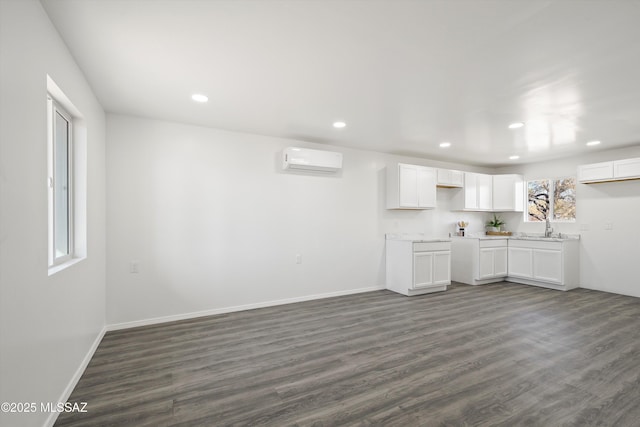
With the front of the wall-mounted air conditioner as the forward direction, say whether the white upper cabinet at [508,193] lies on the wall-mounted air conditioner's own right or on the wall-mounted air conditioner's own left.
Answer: on the wall-mounted air conditioner's own left

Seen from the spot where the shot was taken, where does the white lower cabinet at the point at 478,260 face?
facing the viewer and to the right of the viewer

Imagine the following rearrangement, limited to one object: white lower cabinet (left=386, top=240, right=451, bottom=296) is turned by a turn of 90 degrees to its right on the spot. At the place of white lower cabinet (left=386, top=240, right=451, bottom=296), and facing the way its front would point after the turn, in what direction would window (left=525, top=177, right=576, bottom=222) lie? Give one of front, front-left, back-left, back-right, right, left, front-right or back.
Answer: back

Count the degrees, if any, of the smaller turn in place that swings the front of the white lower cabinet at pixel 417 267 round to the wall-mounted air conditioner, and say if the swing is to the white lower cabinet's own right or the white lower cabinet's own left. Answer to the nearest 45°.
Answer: approximately 90° to the white lower cabinet's own right

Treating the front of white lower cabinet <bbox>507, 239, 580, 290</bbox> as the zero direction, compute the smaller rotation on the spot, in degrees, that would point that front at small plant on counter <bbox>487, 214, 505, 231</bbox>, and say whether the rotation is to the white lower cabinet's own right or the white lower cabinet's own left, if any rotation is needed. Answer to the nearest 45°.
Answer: approximately 90° to the white lower cabinet's own right

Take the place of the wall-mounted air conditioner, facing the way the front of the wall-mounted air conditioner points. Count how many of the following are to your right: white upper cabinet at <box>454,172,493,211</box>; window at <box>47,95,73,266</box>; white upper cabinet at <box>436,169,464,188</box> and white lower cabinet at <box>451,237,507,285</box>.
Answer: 1

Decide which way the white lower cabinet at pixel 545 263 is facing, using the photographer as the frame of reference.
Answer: facing the viewer and to the left of the viewer

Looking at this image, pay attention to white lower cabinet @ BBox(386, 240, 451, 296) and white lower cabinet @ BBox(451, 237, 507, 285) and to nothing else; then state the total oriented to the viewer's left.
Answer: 0

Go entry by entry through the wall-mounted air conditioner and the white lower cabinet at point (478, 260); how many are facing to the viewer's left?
0
